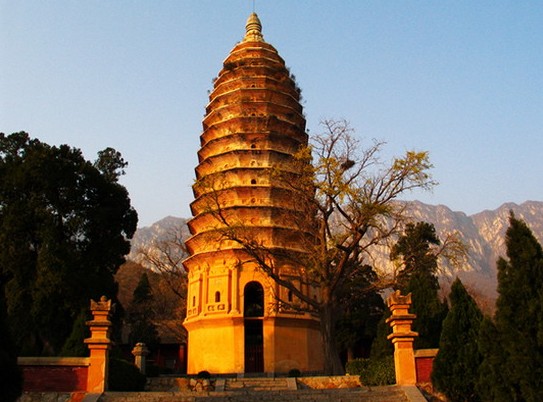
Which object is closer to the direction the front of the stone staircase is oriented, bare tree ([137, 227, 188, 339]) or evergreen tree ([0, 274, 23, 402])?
the evergreen tree

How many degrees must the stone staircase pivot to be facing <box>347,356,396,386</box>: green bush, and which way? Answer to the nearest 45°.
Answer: approximately 135° to its left

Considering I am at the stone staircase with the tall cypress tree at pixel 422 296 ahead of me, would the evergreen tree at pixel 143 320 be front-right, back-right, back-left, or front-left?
front-left

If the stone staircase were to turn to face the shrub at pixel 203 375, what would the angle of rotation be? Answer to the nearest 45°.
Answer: approximately 180°

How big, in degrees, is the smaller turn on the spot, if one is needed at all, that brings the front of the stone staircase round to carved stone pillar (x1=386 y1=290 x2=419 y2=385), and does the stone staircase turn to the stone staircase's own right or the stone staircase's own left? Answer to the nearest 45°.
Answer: approximately 90° to the stone staircase's own left

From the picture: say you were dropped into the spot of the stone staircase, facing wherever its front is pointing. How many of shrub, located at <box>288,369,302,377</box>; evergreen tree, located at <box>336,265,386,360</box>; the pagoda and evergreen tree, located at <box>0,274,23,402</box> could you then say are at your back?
3

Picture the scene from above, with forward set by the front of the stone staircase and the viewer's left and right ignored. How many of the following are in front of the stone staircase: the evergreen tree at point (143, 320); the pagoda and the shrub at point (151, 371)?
0

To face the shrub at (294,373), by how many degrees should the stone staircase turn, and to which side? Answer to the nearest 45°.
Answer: approximately 180°

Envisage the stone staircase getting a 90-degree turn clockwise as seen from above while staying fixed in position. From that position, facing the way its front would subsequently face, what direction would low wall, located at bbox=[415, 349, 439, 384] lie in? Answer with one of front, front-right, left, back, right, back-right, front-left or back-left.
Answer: back

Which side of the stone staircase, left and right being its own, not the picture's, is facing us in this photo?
front

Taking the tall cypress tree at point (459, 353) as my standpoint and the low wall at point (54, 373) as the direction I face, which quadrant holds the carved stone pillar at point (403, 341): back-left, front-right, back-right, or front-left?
front-right

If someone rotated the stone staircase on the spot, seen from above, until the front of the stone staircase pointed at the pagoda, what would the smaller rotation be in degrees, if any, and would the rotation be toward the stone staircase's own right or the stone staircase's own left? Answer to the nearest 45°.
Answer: approximately 180°

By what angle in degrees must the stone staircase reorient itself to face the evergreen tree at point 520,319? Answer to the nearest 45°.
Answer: approximately 45° to its left

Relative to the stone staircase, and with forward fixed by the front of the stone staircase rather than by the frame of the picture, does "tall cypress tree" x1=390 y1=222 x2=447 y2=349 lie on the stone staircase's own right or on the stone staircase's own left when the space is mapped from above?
on the stone staircase's own left

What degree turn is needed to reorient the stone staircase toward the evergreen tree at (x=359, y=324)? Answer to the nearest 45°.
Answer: approximately 180°

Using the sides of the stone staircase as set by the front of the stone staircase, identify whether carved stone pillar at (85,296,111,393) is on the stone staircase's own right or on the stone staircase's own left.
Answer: on the stone staircase's own right

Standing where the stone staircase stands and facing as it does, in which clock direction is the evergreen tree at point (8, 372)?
The evergreen tree is roughly at 2 o'clock from the stone staircase.
